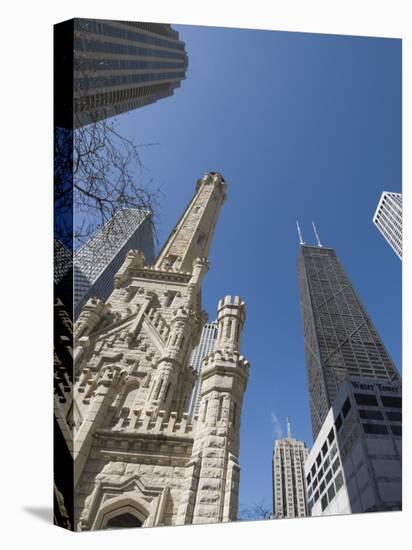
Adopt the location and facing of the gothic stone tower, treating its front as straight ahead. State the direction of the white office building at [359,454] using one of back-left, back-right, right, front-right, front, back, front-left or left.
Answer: back-left

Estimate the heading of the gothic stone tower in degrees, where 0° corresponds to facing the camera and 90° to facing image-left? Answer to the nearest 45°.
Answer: approximately 0°
